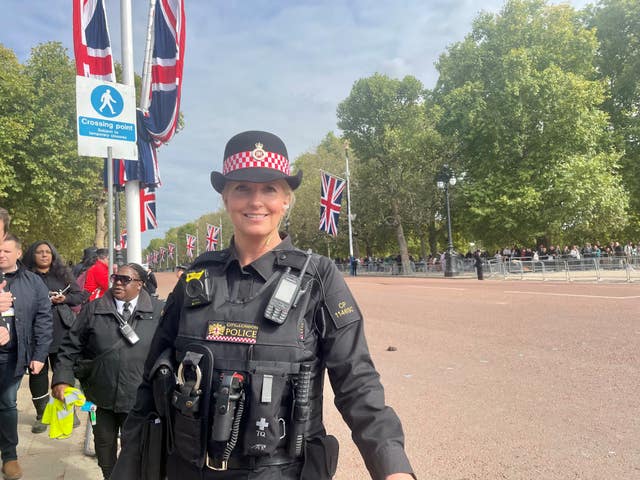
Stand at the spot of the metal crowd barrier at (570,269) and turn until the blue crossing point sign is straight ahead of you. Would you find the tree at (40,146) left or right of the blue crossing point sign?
right

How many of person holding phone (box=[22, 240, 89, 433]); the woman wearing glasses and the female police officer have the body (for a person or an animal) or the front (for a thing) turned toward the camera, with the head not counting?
3

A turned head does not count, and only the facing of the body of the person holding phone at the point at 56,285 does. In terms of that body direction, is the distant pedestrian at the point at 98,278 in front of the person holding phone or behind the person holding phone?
behind

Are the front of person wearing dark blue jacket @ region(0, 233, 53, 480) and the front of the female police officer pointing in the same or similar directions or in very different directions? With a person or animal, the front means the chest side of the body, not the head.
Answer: same or similar directions

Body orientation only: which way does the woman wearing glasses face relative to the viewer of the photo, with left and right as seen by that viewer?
facing the viewer

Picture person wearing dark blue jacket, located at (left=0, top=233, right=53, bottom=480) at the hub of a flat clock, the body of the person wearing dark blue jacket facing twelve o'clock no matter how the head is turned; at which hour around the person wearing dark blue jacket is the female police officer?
The female police officer is roughly at 10 o'clock from the person wearing dark blue jacket.

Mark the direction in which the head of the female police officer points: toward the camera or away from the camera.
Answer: toward the camera

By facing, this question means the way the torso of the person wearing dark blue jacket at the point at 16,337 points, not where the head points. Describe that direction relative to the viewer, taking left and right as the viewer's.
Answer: facing the viewer and to the left of the viewer

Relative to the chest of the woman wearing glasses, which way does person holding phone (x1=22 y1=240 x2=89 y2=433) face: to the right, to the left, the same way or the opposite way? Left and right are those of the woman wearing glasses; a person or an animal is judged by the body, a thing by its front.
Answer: the same way

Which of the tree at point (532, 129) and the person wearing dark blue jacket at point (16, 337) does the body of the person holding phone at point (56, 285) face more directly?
the person wearing dark blue jacket

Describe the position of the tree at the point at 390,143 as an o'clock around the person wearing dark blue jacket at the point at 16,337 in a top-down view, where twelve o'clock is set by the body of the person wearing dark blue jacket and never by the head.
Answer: The tree is roughly at 6 o'clock from the person wearing dark blue jacket.

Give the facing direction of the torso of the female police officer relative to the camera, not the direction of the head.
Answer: toward the camera

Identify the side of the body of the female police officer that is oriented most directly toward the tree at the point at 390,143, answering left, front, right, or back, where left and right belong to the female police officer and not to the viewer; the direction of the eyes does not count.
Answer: back

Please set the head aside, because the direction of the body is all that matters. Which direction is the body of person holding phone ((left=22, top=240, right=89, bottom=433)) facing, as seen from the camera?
toward the camera
